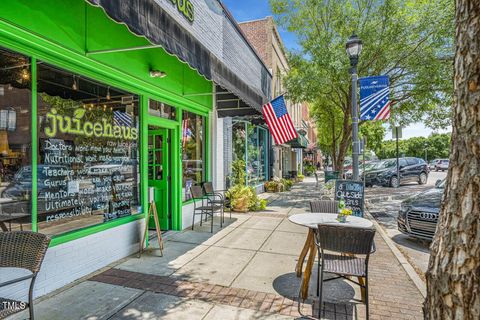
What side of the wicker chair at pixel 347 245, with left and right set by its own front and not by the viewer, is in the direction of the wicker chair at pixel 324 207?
front

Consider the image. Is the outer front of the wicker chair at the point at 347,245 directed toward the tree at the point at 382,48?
yes

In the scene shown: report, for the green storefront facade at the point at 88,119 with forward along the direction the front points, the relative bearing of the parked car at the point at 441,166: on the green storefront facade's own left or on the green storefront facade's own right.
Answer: on the green storefront facade's own left

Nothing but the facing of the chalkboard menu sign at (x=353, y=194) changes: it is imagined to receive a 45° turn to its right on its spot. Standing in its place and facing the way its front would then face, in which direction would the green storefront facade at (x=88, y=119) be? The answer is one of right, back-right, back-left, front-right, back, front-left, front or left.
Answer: front

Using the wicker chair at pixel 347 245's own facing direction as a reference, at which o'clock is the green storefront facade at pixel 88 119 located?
The green storefront facade is roughly at 9 o'clock from the wicker chair.

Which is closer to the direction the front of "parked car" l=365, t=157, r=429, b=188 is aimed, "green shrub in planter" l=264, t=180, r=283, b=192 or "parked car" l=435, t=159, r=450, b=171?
the green shrub in planter

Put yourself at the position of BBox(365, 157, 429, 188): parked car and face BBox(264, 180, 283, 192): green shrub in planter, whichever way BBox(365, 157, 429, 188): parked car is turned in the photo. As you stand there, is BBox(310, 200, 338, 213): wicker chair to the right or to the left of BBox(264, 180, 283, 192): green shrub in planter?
left

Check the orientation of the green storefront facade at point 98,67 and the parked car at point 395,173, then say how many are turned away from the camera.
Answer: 0

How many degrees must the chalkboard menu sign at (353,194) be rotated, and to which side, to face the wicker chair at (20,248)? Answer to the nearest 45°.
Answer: approximately 45° to its right

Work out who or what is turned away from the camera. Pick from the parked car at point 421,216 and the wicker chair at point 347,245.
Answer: the wicker chair

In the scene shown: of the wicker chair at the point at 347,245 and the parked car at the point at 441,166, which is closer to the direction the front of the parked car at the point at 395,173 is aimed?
the wicker chair

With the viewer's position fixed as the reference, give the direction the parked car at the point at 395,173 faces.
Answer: facing the viewer and to the left of the viewer

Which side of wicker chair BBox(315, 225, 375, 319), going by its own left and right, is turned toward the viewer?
back

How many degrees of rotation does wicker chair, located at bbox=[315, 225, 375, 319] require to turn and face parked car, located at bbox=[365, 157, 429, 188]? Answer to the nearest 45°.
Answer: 0° — it already faces it
